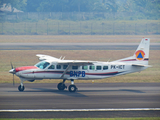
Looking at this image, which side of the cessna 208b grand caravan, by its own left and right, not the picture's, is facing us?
left
